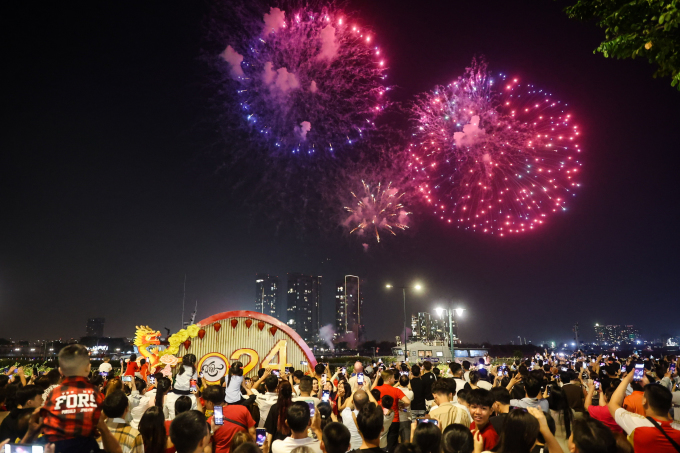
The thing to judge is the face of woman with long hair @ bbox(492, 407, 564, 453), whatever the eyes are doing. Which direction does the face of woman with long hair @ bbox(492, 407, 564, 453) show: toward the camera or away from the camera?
away from the camera

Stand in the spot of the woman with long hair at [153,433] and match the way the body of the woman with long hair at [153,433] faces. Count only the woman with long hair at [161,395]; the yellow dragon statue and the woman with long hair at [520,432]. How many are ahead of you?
2

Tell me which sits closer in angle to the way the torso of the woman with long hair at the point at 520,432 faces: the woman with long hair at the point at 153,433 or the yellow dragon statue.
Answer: the yellow dragon statue

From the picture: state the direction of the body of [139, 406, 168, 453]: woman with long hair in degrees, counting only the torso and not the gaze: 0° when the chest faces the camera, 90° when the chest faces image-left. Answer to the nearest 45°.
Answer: approximately 180°

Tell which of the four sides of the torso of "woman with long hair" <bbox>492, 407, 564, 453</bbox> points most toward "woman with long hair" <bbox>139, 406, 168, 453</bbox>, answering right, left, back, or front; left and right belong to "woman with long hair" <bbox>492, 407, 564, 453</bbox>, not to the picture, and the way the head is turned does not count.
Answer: left

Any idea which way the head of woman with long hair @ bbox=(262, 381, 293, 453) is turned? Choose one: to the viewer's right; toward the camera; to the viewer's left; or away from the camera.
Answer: away from the camera

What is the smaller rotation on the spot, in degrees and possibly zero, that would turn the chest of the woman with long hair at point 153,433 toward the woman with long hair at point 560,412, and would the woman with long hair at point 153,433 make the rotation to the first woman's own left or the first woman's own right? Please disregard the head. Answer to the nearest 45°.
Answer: approximately 90° to the first woman's own right

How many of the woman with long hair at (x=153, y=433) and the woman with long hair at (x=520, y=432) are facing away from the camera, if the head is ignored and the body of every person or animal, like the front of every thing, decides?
2

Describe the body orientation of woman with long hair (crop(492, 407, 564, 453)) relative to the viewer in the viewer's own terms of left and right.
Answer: facing away from the viewer

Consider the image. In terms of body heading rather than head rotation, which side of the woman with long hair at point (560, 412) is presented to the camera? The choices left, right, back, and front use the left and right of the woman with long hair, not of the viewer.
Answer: back
